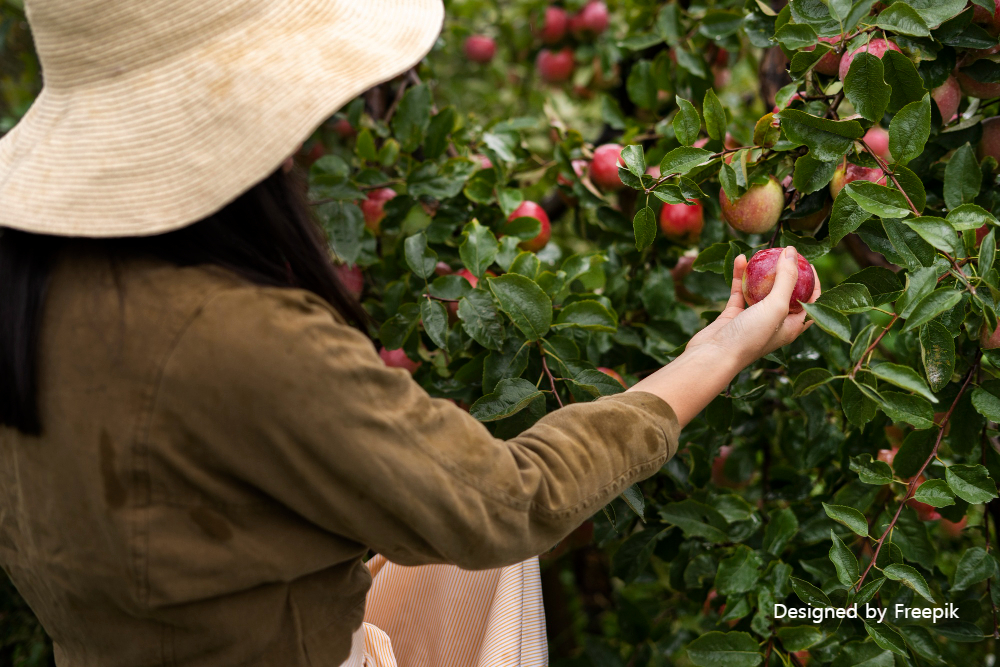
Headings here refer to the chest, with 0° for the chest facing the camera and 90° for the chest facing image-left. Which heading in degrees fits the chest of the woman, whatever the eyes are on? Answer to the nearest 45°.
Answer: approximately 225°

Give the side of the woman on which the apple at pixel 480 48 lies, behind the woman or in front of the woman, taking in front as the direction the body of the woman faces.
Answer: in front

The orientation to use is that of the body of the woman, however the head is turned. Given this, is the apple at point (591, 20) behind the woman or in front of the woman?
in front

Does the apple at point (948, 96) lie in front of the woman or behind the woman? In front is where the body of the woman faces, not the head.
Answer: in front
